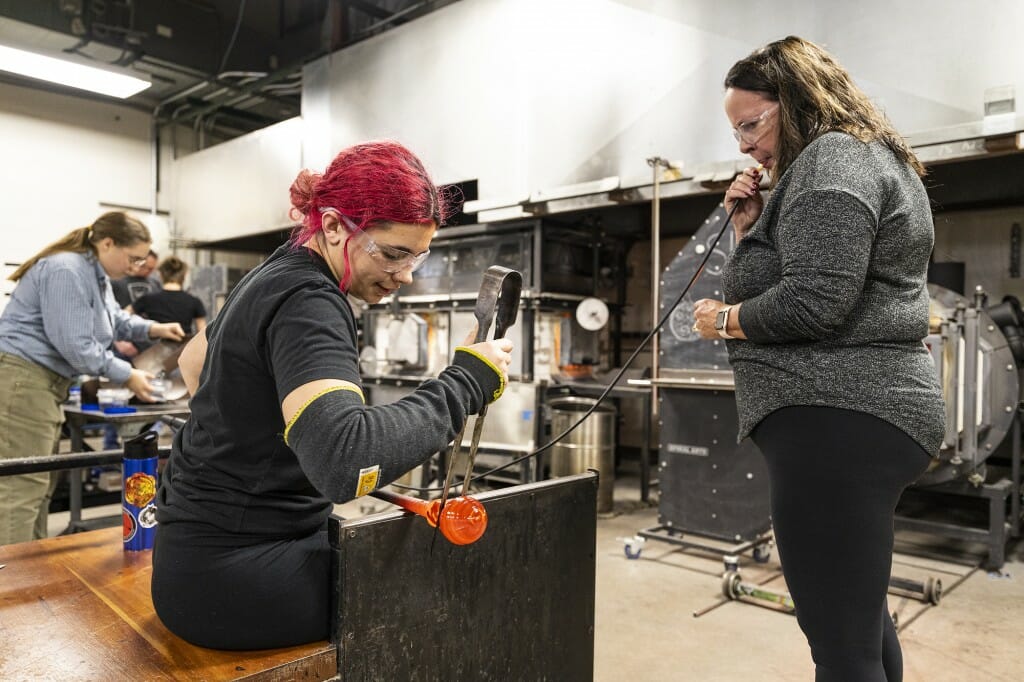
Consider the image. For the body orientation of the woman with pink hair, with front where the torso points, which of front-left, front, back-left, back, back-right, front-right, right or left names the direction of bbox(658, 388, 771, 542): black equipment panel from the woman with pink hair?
front-left

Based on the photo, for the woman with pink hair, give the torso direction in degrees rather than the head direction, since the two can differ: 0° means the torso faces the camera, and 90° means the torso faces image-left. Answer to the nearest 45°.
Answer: approximately 270°

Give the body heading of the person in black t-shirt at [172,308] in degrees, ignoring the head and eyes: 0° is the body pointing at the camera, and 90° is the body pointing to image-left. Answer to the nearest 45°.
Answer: approximately 180°

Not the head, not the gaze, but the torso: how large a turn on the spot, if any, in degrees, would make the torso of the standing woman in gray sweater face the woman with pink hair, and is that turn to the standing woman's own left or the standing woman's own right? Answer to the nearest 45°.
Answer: approximately 45° to the standing woman's own left

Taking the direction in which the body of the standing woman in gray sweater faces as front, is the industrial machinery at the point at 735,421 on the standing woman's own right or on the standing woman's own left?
on the standing woman's own right

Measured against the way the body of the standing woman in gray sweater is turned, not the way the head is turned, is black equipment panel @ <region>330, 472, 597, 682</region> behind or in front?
in front

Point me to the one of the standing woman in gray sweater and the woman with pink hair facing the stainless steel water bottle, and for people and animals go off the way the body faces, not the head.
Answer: the standing woman in gray sweater

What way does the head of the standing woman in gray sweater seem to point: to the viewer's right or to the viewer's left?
to the viewer's left

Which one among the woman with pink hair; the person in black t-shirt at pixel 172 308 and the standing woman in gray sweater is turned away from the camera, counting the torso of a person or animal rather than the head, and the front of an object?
the person in black t-shirt

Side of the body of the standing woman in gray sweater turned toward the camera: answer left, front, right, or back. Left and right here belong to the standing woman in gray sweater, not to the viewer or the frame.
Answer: left

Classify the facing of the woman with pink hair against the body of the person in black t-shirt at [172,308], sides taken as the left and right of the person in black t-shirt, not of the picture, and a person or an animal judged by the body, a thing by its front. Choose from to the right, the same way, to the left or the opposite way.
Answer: to the right

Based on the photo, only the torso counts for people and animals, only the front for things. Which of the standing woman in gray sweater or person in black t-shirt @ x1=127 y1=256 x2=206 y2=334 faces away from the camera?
the person in black t-shirt
